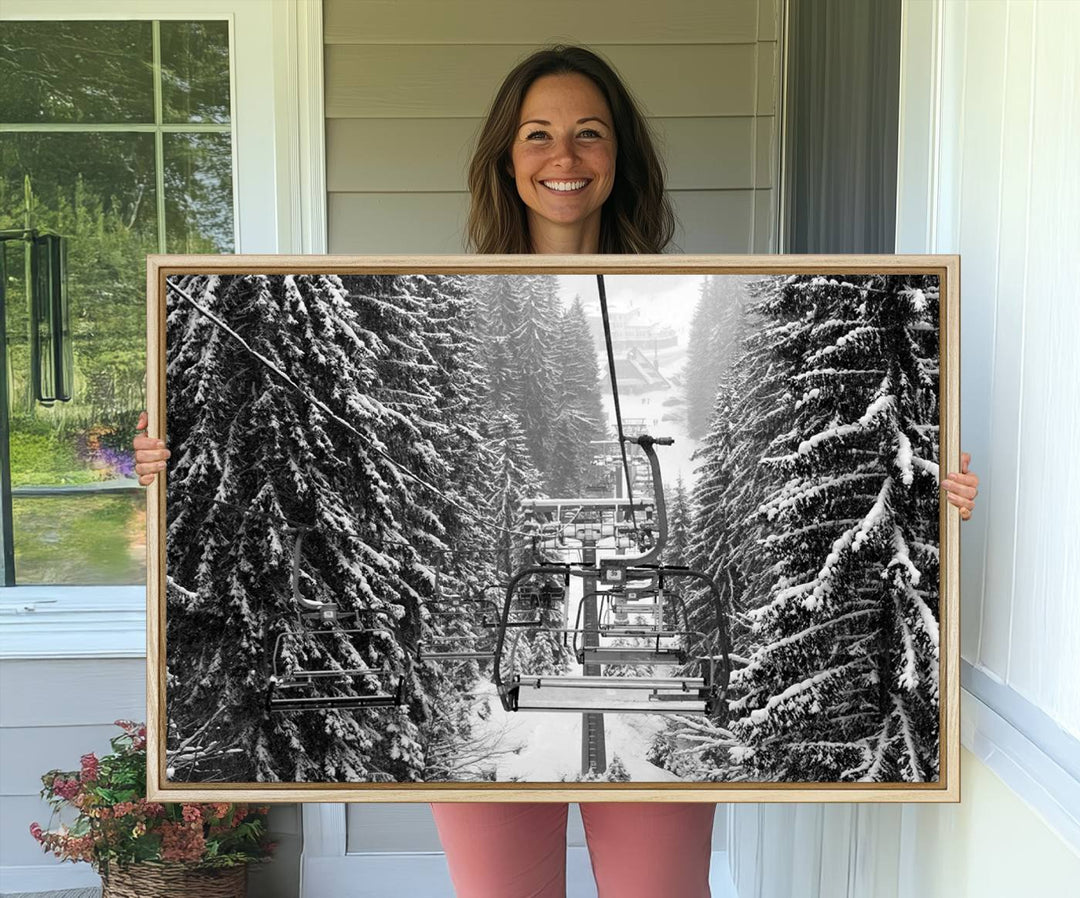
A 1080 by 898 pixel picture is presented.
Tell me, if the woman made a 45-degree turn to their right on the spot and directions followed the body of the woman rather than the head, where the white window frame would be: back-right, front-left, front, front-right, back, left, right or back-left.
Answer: right

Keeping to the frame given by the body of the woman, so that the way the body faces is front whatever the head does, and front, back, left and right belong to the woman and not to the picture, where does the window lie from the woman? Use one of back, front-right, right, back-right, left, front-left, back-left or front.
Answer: back-right

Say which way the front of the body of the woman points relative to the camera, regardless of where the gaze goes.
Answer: toward the camera

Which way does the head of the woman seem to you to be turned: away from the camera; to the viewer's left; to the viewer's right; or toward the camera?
toward the camera
